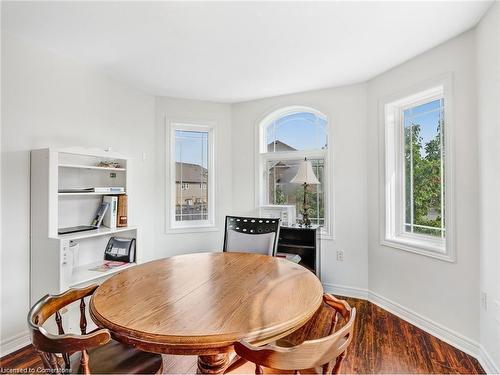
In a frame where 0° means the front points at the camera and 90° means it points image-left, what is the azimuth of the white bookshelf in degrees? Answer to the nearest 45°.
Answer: approximately 315°

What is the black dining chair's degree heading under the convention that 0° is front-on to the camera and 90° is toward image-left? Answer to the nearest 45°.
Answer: approximately 0°

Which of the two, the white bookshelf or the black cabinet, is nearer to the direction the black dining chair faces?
the white bookshelf

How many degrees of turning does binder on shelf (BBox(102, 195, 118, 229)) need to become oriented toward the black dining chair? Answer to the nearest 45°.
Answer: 0° — it already faces it

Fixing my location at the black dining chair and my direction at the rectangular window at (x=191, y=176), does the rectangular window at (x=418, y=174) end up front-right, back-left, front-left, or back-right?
back-right

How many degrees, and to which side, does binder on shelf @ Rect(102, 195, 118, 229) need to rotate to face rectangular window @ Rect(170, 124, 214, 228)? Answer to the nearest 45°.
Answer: approximately 90° to its left

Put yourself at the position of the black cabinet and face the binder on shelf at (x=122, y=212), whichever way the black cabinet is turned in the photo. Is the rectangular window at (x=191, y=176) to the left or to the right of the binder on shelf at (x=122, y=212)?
right

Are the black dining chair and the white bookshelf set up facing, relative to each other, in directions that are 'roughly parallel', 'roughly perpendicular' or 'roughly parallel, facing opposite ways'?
roughly perpendicular

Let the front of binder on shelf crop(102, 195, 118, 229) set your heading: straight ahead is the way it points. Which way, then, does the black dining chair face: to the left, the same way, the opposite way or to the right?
to the right

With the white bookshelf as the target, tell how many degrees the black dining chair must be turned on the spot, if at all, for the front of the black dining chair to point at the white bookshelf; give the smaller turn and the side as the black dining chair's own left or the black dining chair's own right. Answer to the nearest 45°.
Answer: approximately 90° to the black dining chair's own right

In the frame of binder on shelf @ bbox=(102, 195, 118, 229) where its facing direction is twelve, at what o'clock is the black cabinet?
The black cabinet is roughly at 11 o'clock from the binder on shelf.

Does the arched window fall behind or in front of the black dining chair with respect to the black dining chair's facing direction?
behind
